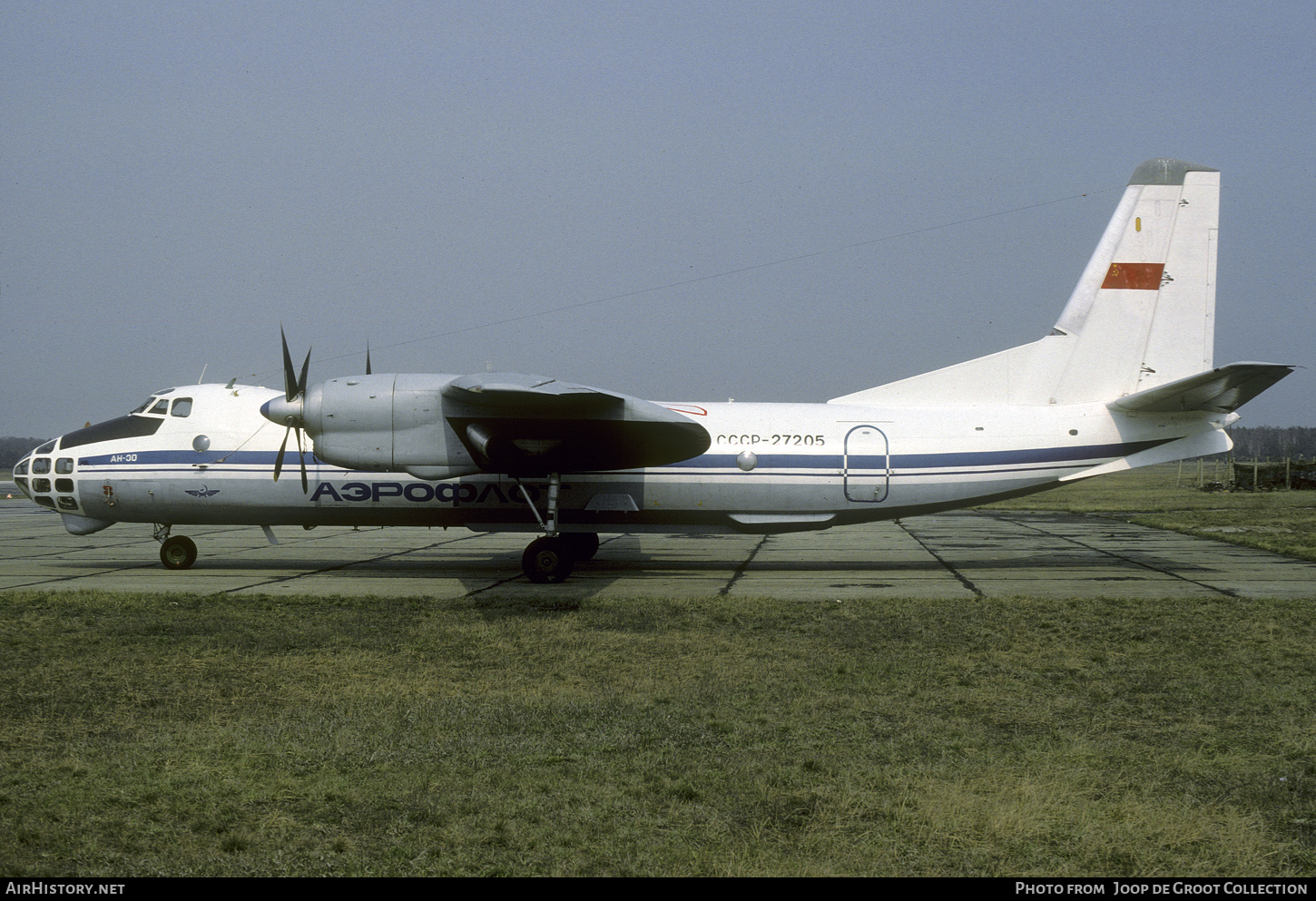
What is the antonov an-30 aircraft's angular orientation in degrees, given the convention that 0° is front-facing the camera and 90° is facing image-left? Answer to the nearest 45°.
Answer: approximately 90°
